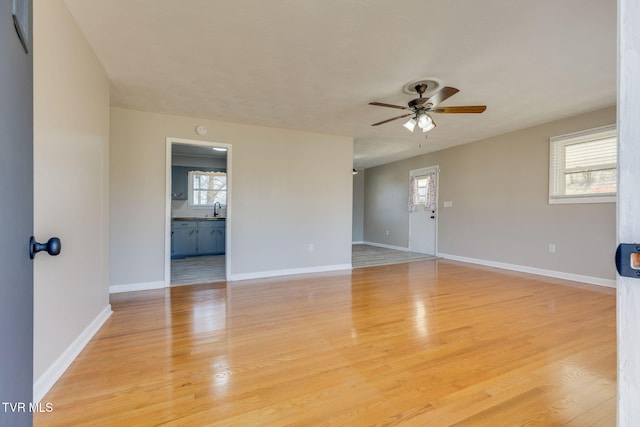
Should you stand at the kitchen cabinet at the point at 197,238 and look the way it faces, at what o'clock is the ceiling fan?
The ceiling fan is roughly at 11 o'clock from the kitchen cabinet.

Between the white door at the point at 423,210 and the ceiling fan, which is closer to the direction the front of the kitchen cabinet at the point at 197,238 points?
the ceiling fan

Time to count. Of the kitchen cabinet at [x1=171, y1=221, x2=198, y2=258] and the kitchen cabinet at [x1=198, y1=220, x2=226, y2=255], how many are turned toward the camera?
2

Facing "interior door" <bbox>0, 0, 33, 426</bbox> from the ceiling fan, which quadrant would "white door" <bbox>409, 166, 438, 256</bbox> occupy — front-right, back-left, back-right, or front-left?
back-right

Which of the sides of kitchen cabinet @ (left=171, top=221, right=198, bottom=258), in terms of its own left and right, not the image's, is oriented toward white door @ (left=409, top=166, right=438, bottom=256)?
left

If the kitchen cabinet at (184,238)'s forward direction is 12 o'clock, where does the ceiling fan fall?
The ceiling fan is roughly at 11 o'clock from the kitchen cabinet.

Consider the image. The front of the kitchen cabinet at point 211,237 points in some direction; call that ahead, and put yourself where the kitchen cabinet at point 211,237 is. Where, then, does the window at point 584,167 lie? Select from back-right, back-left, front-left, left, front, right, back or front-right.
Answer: front-left

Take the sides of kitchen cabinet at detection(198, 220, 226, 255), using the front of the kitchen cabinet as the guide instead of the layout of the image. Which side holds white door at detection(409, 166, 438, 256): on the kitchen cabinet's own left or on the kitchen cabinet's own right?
on the kitchen cabinet's own left

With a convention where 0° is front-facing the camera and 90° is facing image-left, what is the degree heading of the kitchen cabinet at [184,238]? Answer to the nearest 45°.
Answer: approximately 0°
